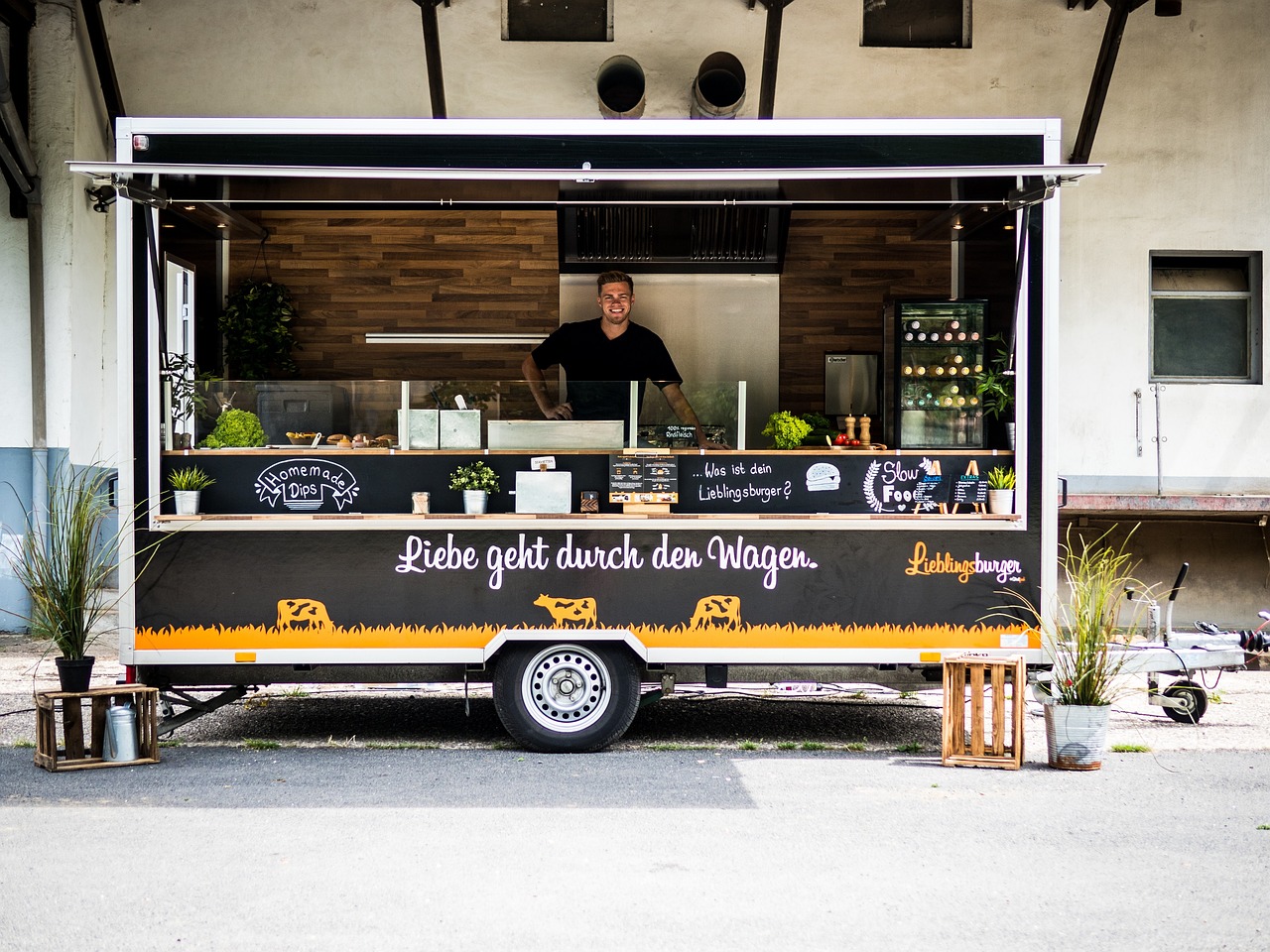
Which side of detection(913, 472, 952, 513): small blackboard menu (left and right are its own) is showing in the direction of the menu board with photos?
right

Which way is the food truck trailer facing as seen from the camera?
to the viewer's right

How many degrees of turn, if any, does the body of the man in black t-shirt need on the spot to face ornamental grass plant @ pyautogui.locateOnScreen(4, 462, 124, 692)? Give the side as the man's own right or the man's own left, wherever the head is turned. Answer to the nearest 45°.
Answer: approximately 45° to the man's own right

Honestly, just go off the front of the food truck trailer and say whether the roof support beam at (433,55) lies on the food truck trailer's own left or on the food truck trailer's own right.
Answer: on the food truck trailer's own left

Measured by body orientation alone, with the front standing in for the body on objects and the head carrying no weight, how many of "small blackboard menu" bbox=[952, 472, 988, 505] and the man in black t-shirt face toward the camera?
2

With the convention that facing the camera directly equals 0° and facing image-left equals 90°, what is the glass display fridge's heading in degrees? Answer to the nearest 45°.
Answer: approximately 0°

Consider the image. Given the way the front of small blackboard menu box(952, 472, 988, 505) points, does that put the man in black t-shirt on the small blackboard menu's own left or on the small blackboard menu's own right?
on the small blackboard menu's own right

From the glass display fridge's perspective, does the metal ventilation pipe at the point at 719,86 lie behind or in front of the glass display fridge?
behind
